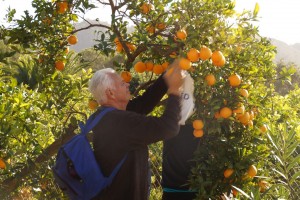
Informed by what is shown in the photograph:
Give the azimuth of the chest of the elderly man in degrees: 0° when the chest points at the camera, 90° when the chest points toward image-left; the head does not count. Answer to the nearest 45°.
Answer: approximately 270°

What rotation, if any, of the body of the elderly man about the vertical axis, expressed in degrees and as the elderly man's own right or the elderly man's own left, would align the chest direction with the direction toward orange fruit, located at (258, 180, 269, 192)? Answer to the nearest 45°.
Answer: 0° — they already face it

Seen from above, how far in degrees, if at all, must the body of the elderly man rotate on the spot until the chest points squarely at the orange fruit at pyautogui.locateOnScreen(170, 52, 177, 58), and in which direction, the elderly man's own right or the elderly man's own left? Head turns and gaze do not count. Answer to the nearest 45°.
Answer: approximately 45° to the elderly man's own left
